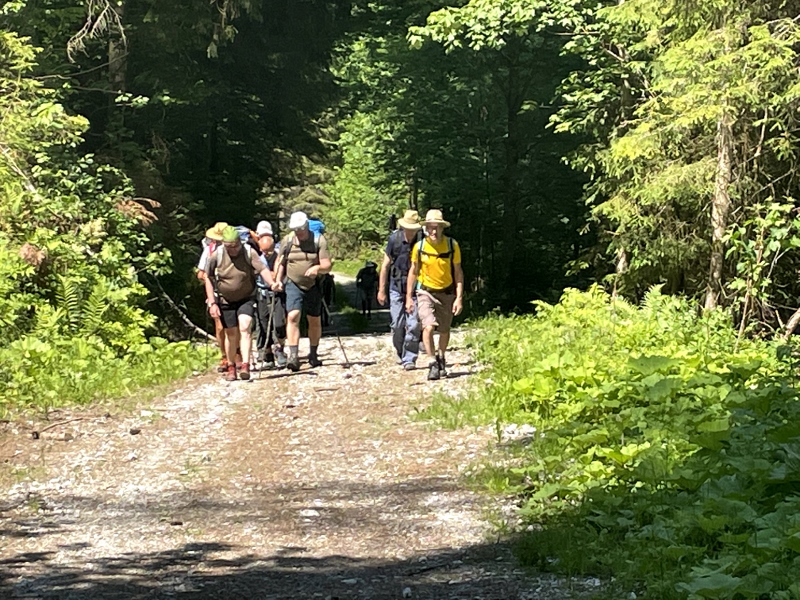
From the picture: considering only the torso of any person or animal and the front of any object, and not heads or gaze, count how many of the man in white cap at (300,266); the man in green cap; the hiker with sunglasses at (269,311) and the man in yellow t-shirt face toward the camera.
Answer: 4

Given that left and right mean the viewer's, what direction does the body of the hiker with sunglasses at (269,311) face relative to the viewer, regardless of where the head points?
facing the viewer

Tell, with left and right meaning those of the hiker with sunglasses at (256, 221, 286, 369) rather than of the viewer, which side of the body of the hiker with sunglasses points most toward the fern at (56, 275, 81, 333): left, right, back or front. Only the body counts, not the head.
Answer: right

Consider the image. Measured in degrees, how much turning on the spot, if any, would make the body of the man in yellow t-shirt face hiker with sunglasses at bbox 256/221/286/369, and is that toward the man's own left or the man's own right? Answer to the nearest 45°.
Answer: approximately 135° to the man's own right

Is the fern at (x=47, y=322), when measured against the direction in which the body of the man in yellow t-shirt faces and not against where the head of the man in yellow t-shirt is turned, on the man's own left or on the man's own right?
on the man's own right

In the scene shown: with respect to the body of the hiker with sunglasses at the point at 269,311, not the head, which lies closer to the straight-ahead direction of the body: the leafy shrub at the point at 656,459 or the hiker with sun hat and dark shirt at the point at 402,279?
the leafy shrub

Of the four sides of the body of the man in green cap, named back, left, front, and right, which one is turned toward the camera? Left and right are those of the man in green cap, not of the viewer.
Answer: front

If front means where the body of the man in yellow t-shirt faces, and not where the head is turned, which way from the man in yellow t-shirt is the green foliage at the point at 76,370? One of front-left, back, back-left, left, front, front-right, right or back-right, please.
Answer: right
